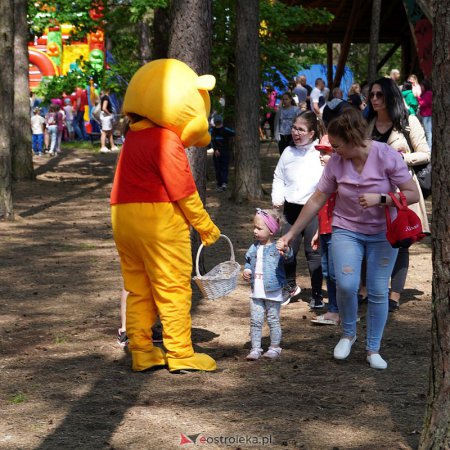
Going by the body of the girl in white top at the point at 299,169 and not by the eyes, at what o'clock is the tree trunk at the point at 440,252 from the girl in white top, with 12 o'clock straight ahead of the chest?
The tree trunk is roughly at 10 o'clock from the girl in white top.

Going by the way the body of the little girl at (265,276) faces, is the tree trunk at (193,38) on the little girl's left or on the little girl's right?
on the little girl's right

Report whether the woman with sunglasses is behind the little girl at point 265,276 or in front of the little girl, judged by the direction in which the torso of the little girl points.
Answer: behind

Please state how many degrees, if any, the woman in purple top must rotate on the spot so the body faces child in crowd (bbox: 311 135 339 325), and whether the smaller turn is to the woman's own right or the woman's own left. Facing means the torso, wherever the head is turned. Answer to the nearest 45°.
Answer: approximately 180°

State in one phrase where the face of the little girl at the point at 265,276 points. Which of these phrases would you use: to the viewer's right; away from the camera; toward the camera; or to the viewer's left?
to the viewer's left

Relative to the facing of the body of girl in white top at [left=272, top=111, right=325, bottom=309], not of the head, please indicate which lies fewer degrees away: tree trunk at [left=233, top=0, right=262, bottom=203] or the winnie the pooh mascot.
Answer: the winnie the pooh mascot

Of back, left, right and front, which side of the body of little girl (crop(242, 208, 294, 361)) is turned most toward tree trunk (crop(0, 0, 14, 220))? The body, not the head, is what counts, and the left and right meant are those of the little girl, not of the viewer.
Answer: right

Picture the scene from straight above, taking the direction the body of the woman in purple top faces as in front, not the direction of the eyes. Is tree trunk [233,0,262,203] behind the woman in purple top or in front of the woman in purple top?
behind
